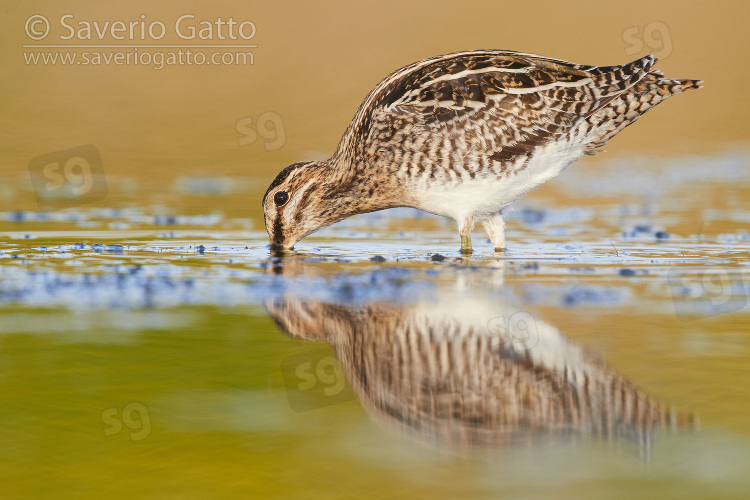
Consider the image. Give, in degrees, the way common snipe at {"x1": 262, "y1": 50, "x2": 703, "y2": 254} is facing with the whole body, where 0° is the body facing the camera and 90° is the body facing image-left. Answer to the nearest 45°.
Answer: approximately 90°
